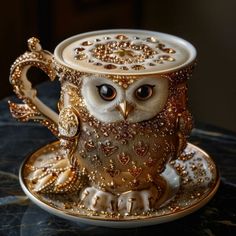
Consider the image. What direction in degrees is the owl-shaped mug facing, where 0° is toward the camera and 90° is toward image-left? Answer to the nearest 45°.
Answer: approximately 0°
